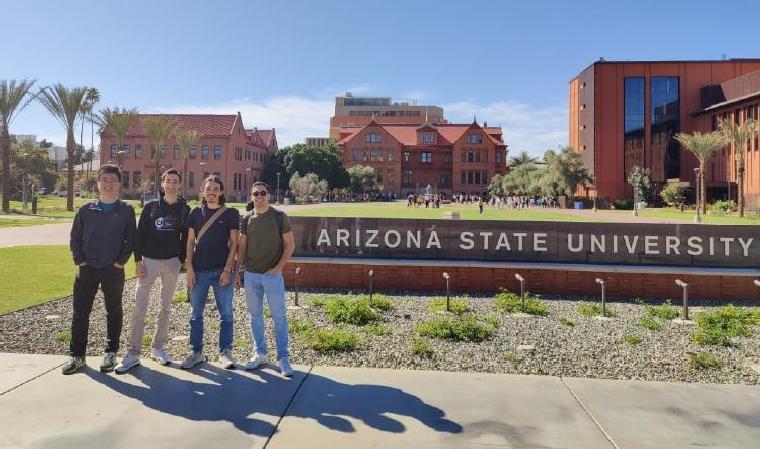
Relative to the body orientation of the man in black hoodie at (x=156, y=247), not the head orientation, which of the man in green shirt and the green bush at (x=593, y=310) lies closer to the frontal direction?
the man in green shirt

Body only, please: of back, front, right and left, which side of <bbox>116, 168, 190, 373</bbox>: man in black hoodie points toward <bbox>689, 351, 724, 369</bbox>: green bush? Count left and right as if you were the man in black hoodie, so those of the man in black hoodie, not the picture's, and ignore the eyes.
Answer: left

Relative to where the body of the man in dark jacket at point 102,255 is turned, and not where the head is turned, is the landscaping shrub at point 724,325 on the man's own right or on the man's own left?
on the man's own left

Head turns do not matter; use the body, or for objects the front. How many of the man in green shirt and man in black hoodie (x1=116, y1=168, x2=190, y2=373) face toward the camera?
2

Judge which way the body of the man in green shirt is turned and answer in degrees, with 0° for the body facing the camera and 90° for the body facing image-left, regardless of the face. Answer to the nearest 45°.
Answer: approximately 0°

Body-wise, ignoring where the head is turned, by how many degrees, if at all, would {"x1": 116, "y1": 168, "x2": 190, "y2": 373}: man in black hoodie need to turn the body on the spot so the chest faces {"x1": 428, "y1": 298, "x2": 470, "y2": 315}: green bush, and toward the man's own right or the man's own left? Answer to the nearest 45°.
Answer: approximately 135° to the man's own left

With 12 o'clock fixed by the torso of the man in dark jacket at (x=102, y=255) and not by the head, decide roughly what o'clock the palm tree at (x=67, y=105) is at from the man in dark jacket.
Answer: The palm tree is roughly at 6 o'clock from the man in dark jacket.

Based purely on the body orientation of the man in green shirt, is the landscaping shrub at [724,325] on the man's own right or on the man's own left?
on the man's own left

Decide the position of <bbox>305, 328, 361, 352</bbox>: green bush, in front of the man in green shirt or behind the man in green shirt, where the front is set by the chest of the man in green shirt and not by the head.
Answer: behind
